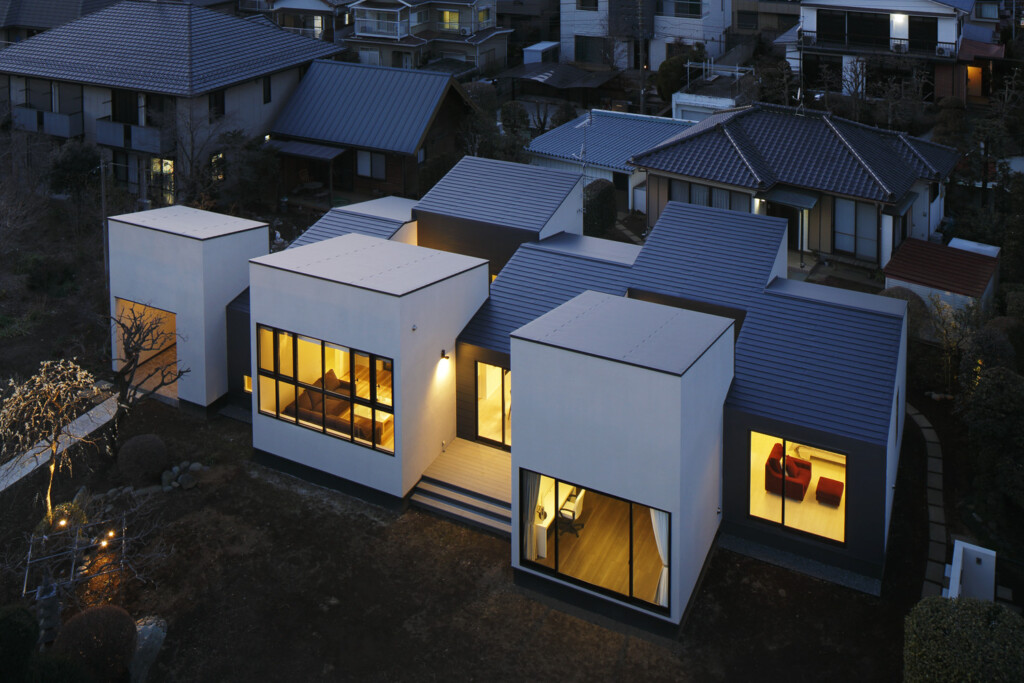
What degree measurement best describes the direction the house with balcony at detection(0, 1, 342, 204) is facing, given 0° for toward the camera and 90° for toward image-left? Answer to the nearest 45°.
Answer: approximately 45°

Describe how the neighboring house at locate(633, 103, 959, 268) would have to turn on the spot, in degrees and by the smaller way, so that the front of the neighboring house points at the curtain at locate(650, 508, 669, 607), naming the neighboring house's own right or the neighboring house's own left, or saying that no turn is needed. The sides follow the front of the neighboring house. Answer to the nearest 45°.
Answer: approximately 45° to the neighboring house's own left

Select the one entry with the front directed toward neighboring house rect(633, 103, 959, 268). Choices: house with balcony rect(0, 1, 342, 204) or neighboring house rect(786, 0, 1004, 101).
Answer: neighboring house rect(786, 0, 1004, 101)

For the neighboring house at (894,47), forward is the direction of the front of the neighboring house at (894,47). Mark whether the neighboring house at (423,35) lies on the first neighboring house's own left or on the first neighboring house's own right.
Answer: on the first neighboring house's own right

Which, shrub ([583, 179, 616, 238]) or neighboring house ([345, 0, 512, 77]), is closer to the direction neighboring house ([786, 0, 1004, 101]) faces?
the shrub

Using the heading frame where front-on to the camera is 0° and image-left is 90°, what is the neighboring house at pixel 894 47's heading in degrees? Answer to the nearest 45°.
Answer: approximately 0°
